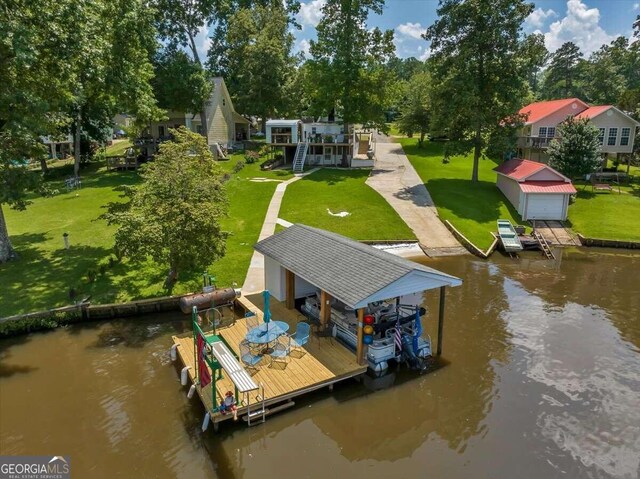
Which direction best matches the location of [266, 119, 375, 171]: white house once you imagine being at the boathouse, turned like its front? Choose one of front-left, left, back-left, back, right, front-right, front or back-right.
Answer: back-left

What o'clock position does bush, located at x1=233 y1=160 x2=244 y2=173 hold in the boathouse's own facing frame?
The bush is roughly at 7 o'clock from the boathouse.

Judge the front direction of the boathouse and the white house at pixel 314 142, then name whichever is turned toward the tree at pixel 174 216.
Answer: the white house

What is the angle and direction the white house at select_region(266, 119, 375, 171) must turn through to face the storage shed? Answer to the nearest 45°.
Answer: approximately 45° to its left

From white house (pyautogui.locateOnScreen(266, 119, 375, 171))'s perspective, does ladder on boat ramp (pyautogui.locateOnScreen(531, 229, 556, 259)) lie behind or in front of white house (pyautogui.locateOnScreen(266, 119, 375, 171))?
in front

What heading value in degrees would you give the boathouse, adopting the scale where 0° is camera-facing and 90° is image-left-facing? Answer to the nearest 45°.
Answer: approximately 315°

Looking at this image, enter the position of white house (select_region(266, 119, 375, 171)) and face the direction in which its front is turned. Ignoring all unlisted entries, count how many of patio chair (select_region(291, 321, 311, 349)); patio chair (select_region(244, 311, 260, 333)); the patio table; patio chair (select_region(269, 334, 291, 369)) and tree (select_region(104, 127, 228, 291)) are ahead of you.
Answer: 5

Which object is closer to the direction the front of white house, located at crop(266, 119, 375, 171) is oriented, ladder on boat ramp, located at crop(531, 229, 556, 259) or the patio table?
the patio table

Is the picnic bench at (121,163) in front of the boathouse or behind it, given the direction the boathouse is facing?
behind

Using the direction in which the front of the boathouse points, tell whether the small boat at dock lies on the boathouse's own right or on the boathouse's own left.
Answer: on the boathouse's own left

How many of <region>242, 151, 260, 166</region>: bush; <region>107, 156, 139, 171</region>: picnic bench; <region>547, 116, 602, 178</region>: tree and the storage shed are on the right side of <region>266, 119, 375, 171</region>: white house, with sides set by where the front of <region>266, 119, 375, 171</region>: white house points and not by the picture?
2

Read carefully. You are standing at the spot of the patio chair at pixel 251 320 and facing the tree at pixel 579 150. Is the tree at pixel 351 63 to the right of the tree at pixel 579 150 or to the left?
left

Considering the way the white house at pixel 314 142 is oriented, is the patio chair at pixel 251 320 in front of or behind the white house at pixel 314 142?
in front

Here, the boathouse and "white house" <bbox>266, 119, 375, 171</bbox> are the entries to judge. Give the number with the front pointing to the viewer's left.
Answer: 0

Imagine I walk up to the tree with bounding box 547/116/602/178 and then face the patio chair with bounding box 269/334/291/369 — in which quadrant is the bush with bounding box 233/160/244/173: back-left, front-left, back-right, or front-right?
front-right

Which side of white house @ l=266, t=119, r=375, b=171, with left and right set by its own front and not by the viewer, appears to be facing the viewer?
front

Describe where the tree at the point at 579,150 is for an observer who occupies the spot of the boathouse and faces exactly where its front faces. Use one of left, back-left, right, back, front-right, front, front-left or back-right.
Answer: left

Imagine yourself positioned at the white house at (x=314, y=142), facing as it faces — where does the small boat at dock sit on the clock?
The small boat at dock is roughly at 11 o'clock from the white house.

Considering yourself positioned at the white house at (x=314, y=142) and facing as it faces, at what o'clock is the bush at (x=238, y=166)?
The bush is roughly at 2 o'clock from the white house.
